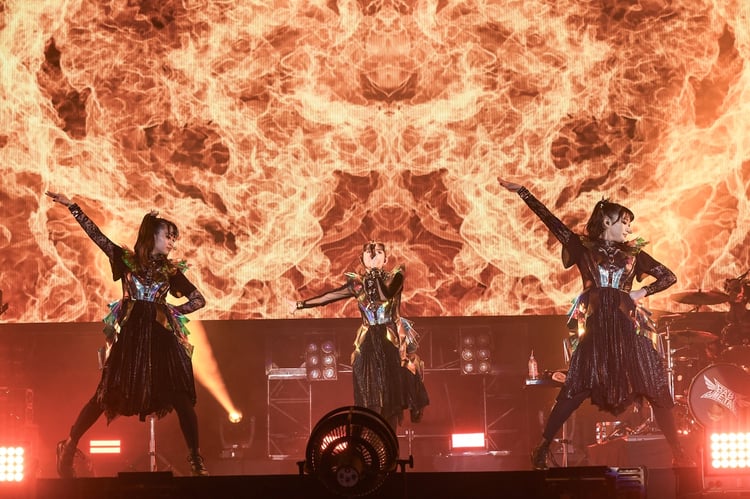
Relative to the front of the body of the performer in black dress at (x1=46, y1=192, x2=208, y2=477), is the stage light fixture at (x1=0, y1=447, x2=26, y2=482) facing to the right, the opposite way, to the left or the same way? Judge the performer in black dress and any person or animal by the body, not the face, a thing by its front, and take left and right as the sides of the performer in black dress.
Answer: the same way

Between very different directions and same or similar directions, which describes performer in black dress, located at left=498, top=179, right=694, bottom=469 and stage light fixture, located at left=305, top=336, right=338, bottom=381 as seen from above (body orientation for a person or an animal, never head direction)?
same or similar directions

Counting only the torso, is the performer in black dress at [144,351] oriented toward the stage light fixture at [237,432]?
no

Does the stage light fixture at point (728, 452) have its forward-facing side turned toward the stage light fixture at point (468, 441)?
no

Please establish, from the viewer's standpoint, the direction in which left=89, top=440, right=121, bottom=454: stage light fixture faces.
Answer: facing the viewer

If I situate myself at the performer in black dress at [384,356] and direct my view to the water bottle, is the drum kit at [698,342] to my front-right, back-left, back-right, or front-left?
front-right

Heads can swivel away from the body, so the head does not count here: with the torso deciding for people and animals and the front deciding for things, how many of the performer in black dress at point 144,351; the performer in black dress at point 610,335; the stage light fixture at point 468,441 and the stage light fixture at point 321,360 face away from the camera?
0

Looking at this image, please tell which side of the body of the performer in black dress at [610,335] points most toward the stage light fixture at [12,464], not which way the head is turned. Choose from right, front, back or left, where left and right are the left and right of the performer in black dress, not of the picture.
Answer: right

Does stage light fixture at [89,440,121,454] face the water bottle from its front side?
no

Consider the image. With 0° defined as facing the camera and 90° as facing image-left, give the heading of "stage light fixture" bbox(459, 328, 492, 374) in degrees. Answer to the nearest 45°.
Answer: approximately 0°

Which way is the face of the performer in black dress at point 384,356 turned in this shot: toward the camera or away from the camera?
toward the camera
